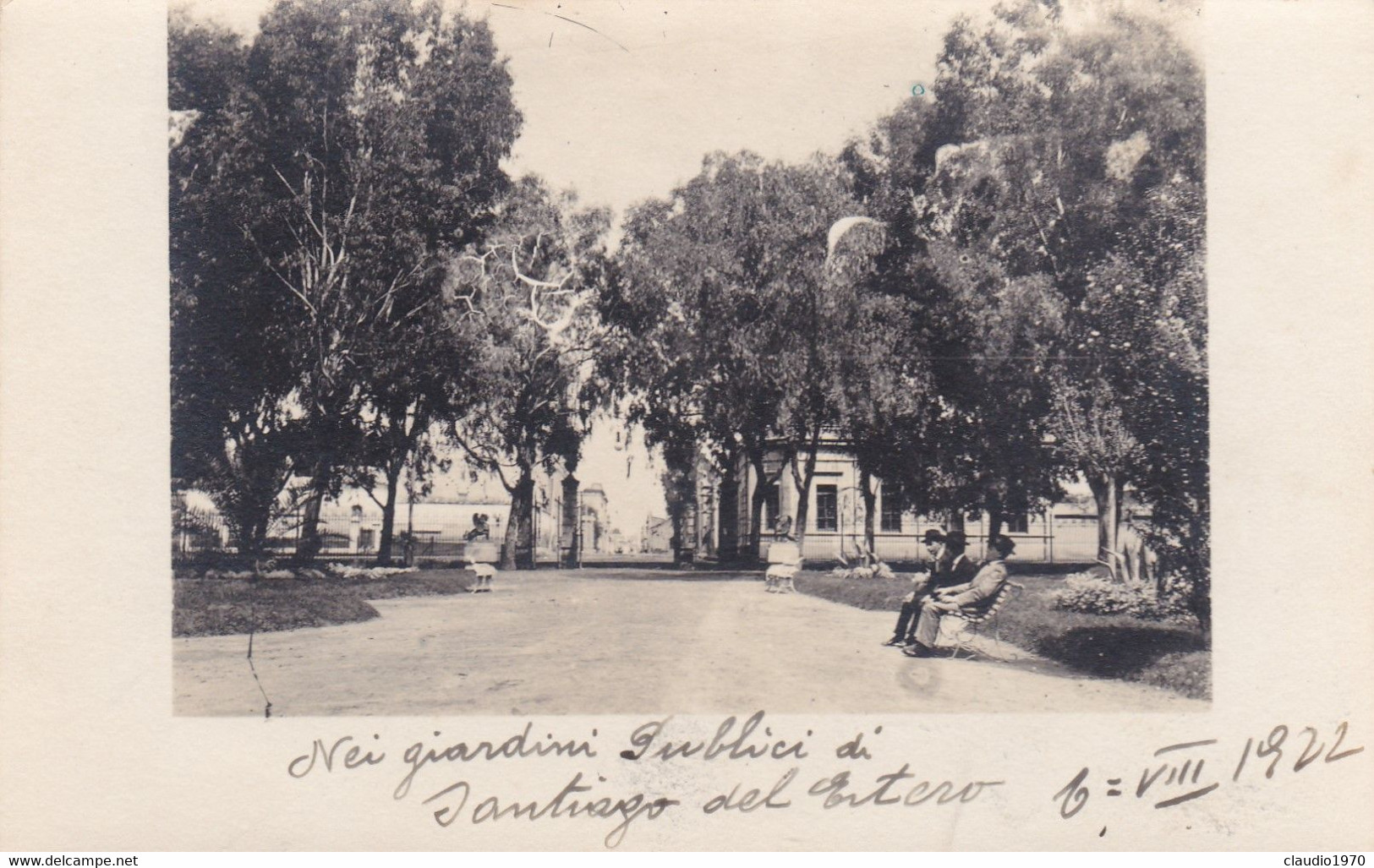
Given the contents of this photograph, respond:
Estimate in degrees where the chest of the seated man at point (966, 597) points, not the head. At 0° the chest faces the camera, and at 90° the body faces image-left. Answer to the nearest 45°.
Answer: approximately 90°

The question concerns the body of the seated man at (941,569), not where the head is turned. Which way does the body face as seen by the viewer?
to the viewer's left
